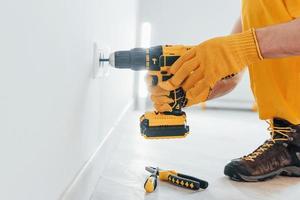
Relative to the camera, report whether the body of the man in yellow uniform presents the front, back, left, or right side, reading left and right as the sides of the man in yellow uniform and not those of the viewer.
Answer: left
